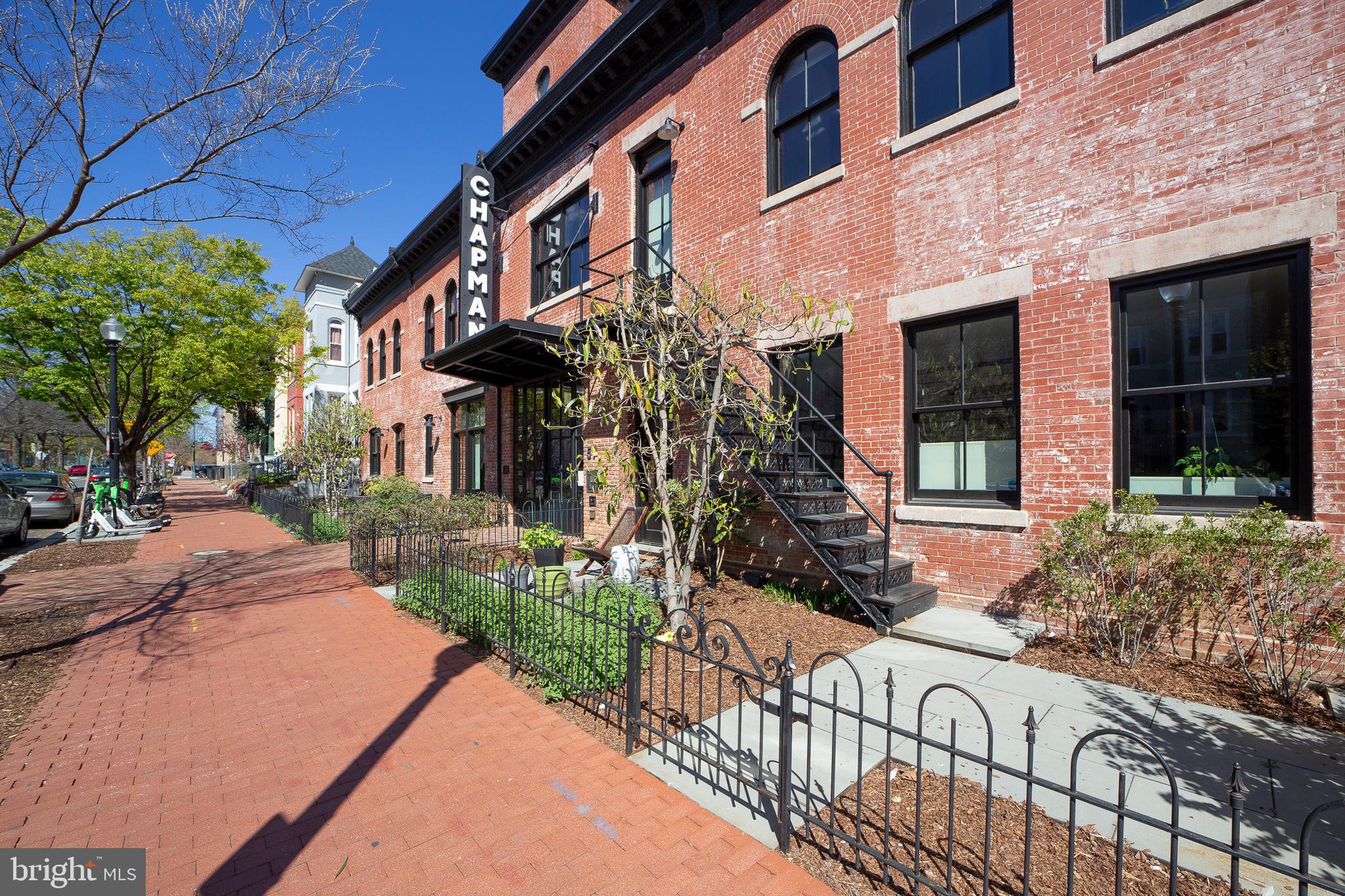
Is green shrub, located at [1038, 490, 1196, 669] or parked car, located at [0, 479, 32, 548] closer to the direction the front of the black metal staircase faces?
the green shrub

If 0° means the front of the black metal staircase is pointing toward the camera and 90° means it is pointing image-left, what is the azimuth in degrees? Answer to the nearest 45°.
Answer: approximately 315°

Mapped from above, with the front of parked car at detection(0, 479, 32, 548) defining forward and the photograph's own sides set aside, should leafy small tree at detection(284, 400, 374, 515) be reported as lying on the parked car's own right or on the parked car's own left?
on the parked car's own right

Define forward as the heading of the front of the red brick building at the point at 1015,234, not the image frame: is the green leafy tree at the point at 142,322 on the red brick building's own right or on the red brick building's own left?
on the red brick building's own right

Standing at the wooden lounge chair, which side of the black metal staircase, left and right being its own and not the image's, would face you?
back

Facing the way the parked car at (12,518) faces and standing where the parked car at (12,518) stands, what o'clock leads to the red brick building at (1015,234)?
The red brick building is roughly at 4 o'clock from the parked car.

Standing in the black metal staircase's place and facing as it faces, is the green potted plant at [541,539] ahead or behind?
behind

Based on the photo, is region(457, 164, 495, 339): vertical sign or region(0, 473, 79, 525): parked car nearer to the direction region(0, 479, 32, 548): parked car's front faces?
the parked car

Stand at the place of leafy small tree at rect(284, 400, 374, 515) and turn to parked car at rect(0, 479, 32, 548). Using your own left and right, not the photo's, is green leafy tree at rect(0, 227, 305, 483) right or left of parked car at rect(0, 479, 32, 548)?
right

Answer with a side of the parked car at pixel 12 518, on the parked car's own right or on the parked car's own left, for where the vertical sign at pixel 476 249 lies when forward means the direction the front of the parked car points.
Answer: on the parked car's own right

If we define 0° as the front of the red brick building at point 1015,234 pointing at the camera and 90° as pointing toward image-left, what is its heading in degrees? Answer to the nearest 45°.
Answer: approximately 45°

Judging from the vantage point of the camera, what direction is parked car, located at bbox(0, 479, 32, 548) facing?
facing away from the viewer and to the right of the viewer
